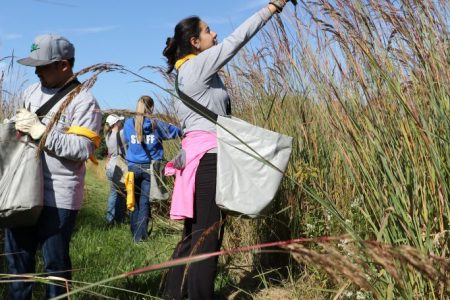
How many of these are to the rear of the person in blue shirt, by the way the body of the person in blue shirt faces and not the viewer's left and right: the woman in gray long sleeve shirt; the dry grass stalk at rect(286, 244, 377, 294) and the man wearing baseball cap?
3

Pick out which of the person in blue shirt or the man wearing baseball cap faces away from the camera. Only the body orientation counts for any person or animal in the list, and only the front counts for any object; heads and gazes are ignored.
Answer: the person in blue shirt

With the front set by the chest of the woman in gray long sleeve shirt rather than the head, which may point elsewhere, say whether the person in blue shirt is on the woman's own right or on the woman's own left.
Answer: on the woman's own left

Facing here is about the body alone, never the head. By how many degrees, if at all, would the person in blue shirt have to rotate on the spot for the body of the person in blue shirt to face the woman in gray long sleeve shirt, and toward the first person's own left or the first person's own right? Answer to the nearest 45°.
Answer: approximately 180°

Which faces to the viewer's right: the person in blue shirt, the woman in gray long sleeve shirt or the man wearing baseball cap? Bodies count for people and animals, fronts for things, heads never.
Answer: the woman in gray long sleeve shirt

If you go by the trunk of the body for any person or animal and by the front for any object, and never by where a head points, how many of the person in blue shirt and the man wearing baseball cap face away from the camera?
1

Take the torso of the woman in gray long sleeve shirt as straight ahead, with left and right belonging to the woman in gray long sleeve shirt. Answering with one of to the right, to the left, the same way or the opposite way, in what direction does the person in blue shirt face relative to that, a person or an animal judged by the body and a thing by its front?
to the left

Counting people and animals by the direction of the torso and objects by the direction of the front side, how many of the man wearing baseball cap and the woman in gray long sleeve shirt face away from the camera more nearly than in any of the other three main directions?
0

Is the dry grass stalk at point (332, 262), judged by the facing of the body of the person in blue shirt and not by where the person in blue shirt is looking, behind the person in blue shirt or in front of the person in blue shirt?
behind

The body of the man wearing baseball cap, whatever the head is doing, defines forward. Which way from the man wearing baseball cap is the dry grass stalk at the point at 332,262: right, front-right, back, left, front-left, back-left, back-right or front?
front-left

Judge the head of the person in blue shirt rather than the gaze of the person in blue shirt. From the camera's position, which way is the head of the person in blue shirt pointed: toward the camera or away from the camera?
away from the camera

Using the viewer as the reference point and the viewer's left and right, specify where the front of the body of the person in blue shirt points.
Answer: facing away from the viewer

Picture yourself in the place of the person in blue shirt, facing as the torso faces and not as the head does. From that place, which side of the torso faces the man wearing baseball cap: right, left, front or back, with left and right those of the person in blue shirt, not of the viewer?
back

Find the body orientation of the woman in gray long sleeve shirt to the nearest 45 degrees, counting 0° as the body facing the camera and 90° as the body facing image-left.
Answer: approximately 270°

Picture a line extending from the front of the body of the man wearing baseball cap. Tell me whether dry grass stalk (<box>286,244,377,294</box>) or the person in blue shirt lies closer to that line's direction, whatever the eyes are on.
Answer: the dry grass stalk
